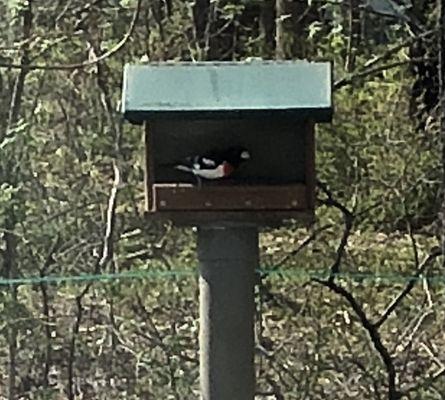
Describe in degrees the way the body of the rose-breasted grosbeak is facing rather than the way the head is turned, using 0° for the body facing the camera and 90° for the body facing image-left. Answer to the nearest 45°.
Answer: approximately 270°

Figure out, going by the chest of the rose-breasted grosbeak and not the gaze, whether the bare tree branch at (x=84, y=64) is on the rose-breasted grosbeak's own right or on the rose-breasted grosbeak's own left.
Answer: on the rose-breasted grosbeak's own left

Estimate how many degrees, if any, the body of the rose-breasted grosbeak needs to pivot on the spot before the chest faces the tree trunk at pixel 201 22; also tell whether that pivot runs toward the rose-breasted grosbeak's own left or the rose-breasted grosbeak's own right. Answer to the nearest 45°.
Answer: approximately 90° to the rose-breasted grosbeak's own left

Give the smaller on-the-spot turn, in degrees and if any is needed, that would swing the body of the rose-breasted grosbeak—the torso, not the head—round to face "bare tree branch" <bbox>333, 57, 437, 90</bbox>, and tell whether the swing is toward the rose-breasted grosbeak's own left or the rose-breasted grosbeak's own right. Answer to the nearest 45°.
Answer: approximately 45° to the rose-breasted grosbeak's own left

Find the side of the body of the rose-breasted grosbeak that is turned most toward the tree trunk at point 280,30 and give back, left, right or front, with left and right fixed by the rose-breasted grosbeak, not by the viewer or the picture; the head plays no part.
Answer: left

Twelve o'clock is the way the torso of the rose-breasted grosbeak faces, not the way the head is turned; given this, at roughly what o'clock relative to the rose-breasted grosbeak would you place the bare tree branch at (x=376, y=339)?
The bare tree branch is roughly at 10 o'clock from the rose-breasted grosbeak.
